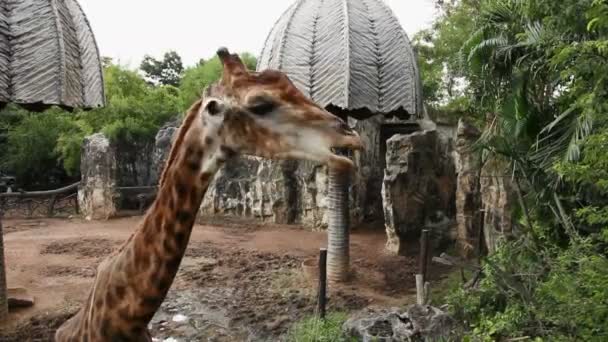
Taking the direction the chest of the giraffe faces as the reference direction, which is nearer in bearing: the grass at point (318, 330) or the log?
the grass

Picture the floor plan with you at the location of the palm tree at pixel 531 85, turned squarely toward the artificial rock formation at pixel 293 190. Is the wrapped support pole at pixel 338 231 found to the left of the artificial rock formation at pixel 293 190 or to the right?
left

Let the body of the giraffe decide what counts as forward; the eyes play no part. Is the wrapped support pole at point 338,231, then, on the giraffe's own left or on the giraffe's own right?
on the giraffe's own left

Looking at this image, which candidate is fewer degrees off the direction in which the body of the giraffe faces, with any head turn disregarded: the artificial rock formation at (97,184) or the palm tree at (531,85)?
the palm tree

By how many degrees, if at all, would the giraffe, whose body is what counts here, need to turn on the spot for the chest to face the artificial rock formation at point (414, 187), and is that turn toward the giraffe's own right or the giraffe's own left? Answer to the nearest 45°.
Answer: approximately 45° to the giraffe's own left

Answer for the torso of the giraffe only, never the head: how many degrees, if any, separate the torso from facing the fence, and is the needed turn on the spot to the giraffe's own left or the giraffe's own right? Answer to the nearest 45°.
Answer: approximately 90° to the giraffe's own left

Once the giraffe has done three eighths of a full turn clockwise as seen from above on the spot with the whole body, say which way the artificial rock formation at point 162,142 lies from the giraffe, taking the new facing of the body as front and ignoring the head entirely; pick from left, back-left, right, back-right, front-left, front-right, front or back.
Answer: back-right

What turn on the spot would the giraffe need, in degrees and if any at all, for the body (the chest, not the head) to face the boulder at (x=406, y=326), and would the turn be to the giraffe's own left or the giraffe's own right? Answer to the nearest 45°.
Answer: approximately 45° to the giraffe's own left

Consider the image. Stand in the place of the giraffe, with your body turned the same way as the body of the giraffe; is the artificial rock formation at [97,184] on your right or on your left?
on your left

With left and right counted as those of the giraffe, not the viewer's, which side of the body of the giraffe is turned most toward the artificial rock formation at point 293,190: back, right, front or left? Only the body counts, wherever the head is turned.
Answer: left

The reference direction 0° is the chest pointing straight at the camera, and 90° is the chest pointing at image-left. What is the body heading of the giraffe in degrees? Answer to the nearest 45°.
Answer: approximately 270°
